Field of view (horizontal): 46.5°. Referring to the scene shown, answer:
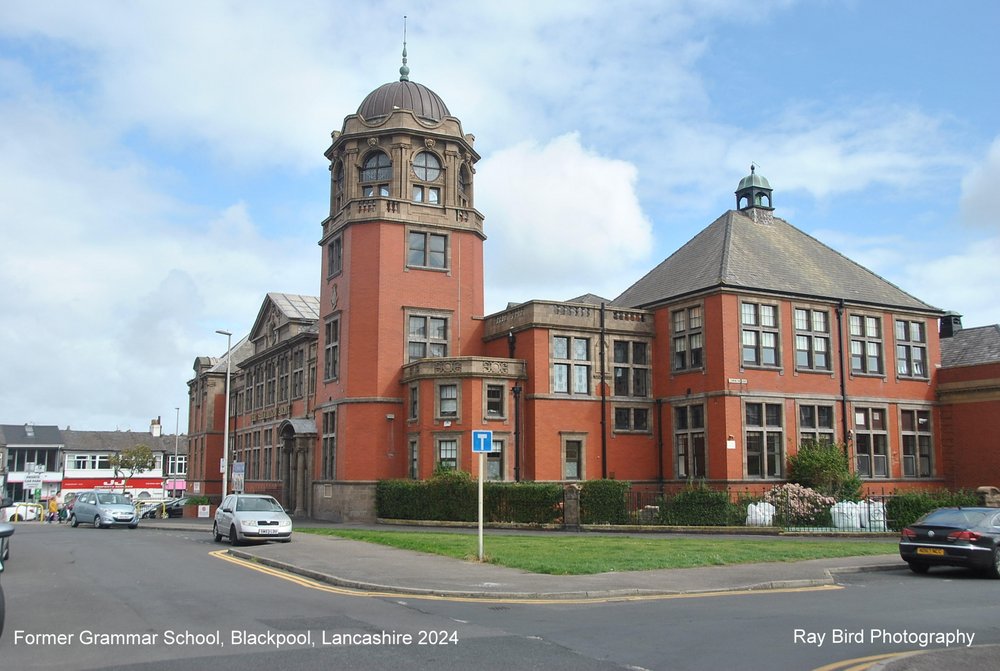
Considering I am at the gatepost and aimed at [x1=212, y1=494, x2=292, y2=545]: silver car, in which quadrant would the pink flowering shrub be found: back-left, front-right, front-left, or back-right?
back-left

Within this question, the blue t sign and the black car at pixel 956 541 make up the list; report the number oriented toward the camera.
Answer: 1

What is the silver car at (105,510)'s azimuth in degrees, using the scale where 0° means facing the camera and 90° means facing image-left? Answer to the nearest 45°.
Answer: approximately 315°

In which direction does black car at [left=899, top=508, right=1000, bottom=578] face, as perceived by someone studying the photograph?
facing away from the viewer and to the right of the viewer

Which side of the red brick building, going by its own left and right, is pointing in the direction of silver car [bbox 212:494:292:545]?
front

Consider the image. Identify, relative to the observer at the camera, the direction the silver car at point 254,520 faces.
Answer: facing the viewer and to the right of the viewer

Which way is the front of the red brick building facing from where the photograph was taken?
facing the viewer and to the left of the viewer

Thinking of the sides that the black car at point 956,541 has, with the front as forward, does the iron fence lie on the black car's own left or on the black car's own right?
on the black car's own left

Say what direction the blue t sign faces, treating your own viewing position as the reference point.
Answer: facing the viewer

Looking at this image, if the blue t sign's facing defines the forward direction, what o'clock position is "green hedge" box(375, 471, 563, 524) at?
The green hedge is roughly at 6 o'clock from the blue t sign.
